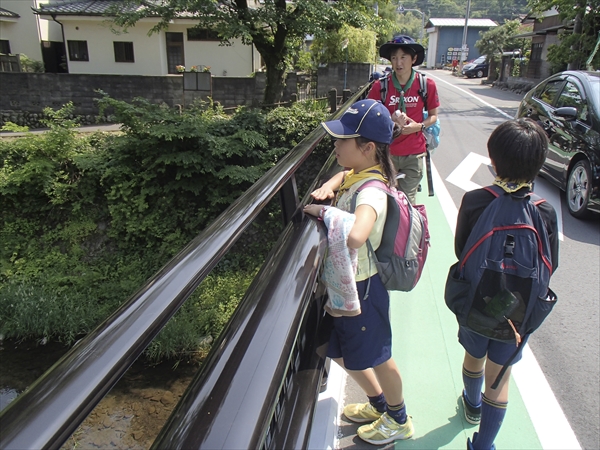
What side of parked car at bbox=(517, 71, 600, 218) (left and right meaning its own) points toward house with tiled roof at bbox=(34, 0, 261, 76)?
back

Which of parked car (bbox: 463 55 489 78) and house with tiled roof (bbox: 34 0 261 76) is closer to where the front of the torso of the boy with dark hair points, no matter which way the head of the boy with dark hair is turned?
the parked car

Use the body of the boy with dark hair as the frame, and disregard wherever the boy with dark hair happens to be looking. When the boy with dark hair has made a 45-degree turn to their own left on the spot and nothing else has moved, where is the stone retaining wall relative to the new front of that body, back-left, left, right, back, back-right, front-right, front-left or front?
front

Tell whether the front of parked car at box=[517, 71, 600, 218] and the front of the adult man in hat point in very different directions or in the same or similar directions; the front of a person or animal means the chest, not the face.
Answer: same or similar directions

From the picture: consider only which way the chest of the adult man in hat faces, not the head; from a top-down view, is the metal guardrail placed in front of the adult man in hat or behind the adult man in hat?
in front

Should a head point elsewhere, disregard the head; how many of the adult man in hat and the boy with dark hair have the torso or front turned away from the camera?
1

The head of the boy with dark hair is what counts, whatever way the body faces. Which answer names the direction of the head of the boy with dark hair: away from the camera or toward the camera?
away from the camera

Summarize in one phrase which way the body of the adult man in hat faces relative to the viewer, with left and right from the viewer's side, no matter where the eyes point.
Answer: facing the viewer

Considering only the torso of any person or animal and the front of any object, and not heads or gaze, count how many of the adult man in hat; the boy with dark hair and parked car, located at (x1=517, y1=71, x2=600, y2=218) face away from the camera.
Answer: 1

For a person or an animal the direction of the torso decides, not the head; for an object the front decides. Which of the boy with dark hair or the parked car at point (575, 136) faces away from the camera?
the boy with dark hair

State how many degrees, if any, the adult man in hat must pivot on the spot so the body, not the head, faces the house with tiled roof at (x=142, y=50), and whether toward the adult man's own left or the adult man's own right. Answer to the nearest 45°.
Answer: approximately 135° to the adult man's own right

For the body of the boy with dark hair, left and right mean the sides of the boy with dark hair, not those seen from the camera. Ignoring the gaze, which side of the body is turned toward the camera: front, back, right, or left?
back
